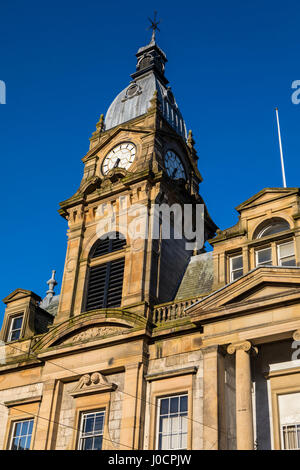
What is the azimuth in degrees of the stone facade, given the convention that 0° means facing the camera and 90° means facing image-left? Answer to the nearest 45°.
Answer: approximately 45°
